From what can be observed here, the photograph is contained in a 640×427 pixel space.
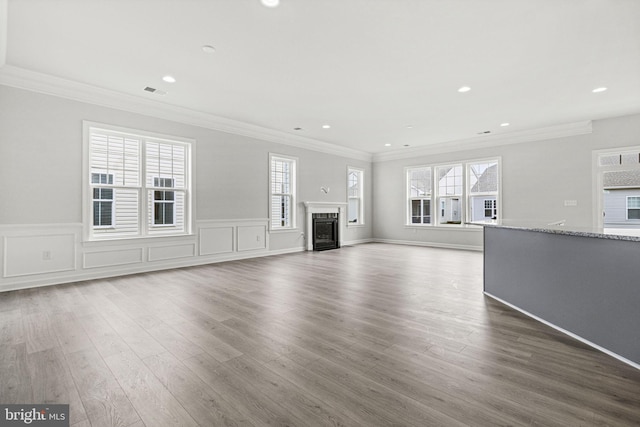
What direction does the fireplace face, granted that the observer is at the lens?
facing the viewer and to the right of the viewer

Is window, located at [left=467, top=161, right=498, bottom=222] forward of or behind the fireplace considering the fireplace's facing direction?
forward

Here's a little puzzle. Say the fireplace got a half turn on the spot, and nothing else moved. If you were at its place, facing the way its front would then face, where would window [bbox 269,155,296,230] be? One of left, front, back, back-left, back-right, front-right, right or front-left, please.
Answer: left

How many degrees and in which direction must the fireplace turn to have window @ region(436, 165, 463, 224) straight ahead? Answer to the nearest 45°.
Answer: approximately 45° to its left

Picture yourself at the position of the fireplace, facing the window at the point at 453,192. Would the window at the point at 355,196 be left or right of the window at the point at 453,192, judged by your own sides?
left

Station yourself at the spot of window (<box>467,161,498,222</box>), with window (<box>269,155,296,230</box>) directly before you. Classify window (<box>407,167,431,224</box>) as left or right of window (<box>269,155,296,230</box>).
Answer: right

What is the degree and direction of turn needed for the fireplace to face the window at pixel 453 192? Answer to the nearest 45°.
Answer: approximately 45° to its left

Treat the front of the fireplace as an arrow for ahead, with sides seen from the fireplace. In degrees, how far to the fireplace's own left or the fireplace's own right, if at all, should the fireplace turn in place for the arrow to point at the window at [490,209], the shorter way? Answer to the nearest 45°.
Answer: approximately 45° to the fireplace's own left

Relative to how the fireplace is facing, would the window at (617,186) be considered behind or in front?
in front

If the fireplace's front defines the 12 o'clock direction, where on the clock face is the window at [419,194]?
The window is roughly at 10 o'clock from the fireplace.
